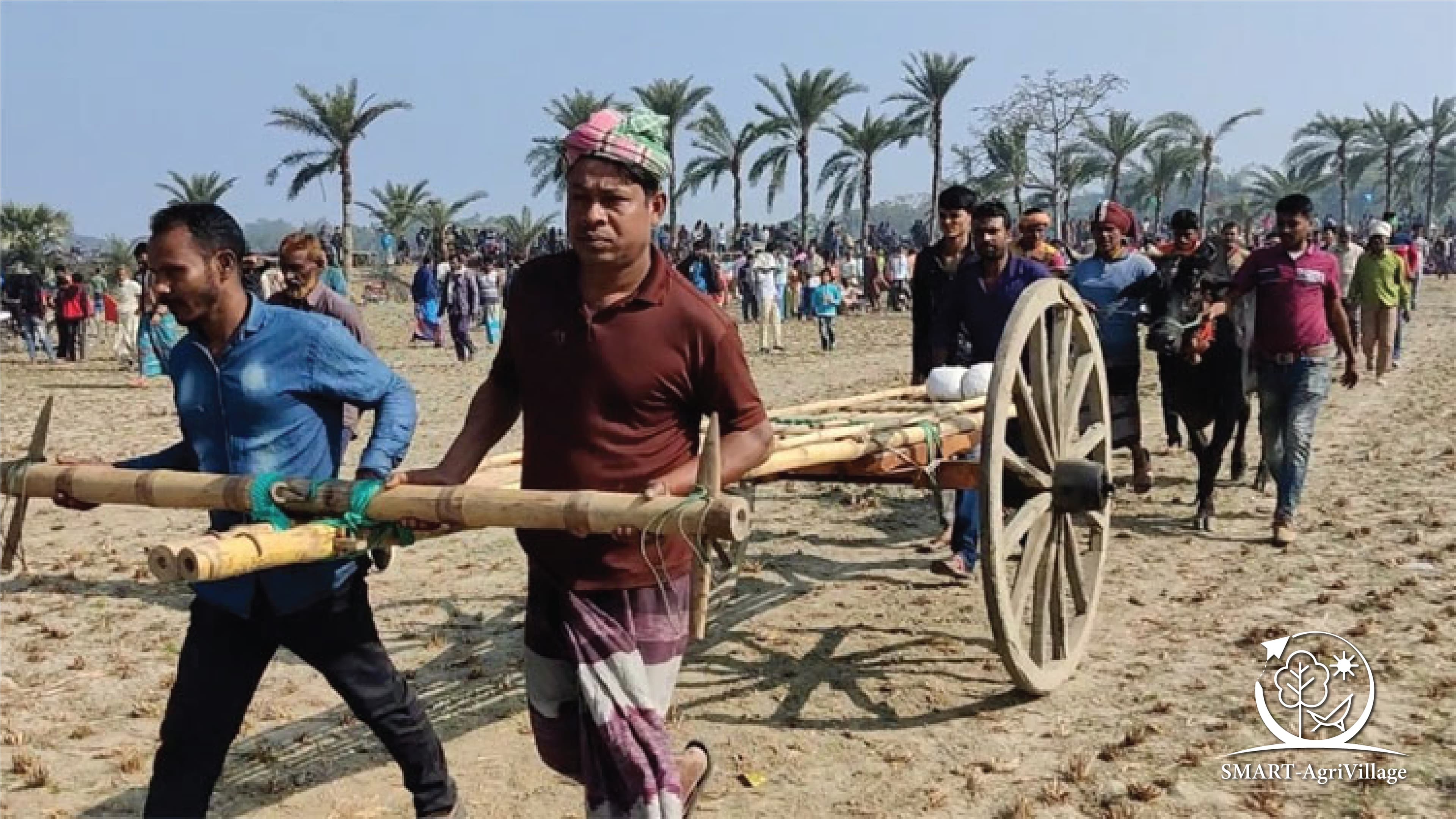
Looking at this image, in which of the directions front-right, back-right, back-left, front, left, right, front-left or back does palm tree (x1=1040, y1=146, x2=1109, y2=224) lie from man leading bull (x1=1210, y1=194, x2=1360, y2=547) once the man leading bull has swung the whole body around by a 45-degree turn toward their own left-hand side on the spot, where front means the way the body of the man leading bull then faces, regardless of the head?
back-left

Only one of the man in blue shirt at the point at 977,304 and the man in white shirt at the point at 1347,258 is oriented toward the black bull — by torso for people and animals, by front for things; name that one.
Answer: the man in white shirt

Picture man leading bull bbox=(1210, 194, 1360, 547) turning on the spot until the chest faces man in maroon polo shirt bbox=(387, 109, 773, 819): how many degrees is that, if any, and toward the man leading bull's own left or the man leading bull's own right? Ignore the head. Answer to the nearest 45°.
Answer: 0° — they already face them

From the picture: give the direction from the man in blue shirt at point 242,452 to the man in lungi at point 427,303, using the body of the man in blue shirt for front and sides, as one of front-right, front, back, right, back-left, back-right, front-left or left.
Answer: back-right

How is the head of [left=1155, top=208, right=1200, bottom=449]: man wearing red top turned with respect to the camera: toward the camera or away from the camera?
toward the camera

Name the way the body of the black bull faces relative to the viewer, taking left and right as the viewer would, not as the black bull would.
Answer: facing the viewer and to the left of the viewer

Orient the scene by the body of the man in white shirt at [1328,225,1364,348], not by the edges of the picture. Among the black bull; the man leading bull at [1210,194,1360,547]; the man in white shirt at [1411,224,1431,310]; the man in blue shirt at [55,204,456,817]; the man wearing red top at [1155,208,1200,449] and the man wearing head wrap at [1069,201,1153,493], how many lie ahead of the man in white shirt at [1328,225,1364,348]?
5

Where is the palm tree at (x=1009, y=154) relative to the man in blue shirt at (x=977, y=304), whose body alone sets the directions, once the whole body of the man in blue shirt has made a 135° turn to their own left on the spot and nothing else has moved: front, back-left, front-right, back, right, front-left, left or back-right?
left

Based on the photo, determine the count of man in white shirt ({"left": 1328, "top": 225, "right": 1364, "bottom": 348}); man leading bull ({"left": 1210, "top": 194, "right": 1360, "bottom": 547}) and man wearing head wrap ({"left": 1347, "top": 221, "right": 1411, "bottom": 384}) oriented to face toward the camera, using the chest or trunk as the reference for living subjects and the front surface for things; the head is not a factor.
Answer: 3

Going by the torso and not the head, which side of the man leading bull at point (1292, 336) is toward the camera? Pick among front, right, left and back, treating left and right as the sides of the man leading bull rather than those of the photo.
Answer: front

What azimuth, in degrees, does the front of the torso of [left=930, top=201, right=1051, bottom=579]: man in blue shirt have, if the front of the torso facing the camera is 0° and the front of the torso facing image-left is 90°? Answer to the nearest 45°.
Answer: approximately 45°

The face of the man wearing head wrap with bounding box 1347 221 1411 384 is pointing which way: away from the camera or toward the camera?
toward the camera

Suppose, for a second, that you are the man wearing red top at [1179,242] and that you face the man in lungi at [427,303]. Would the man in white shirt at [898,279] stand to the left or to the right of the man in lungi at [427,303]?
right

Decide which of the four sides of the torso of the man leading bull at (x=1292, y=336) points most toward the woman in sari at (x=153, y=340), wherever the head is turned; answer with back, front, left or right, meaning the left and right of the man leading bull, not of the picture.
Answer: right

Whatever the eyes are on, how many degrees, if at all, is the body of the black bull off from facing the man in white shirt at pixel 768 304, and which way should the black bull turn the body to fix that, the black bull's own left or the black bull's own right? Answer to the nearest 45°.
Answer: approximately 90° to the black bull's own right
